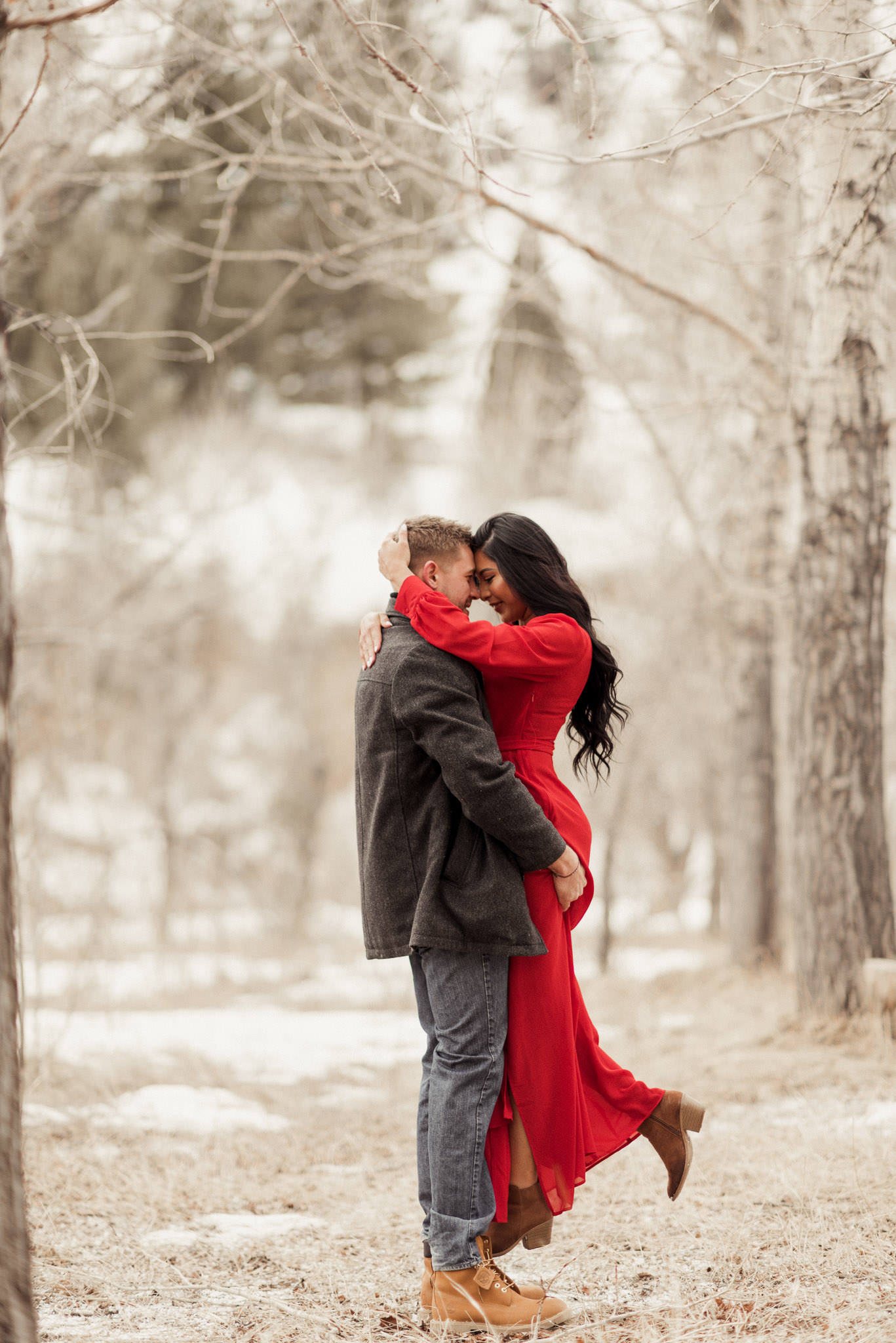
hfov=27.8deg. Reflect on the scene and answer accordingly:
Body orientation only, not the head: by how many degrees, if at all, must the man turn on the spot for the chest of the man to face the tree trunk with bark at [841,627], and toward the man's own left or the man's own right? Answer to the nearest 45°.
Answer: approximately 45° to the man's own left

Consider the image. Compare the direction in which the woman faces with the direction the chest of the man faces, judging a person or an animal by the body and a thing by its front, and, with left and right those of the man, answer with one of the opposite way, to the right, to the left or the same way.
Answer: the opposite way

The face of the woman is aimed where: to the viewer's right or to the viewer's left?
to the viewer's left

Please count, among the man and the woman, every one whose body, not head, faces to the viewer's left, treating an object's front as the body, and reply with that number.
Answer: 1

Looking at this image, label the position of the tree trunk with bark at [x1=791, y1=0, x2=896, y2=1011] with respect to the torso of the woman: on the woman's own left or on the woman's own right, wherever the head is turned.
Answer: on the woman's own right

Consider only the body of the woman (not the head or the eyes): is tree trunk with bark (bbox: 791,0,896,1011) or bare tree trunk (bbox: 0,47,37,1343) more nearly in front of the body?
the bare tree trunk

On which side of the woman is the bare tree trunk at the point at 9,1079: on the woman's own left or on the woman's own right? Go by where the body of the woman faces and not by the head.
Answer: on the woman's own left

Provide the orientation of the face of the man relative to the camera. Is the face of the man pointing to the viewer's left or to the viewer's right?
to the viewer's right

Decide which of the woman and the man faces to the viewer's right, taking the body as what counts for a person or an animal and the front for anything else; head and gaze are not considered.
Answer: the man

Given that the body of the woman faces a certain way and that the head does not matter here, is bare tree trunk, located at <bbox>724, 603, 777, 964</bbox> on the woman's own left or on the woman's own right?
on the woman's own right

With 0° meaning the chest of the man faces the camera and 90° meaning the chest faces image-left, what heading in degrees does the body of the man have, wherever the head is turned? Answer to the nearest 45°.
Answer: approximately 270°

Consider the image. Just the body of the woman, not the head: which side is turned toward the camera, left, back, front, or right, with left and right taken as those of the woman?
left
